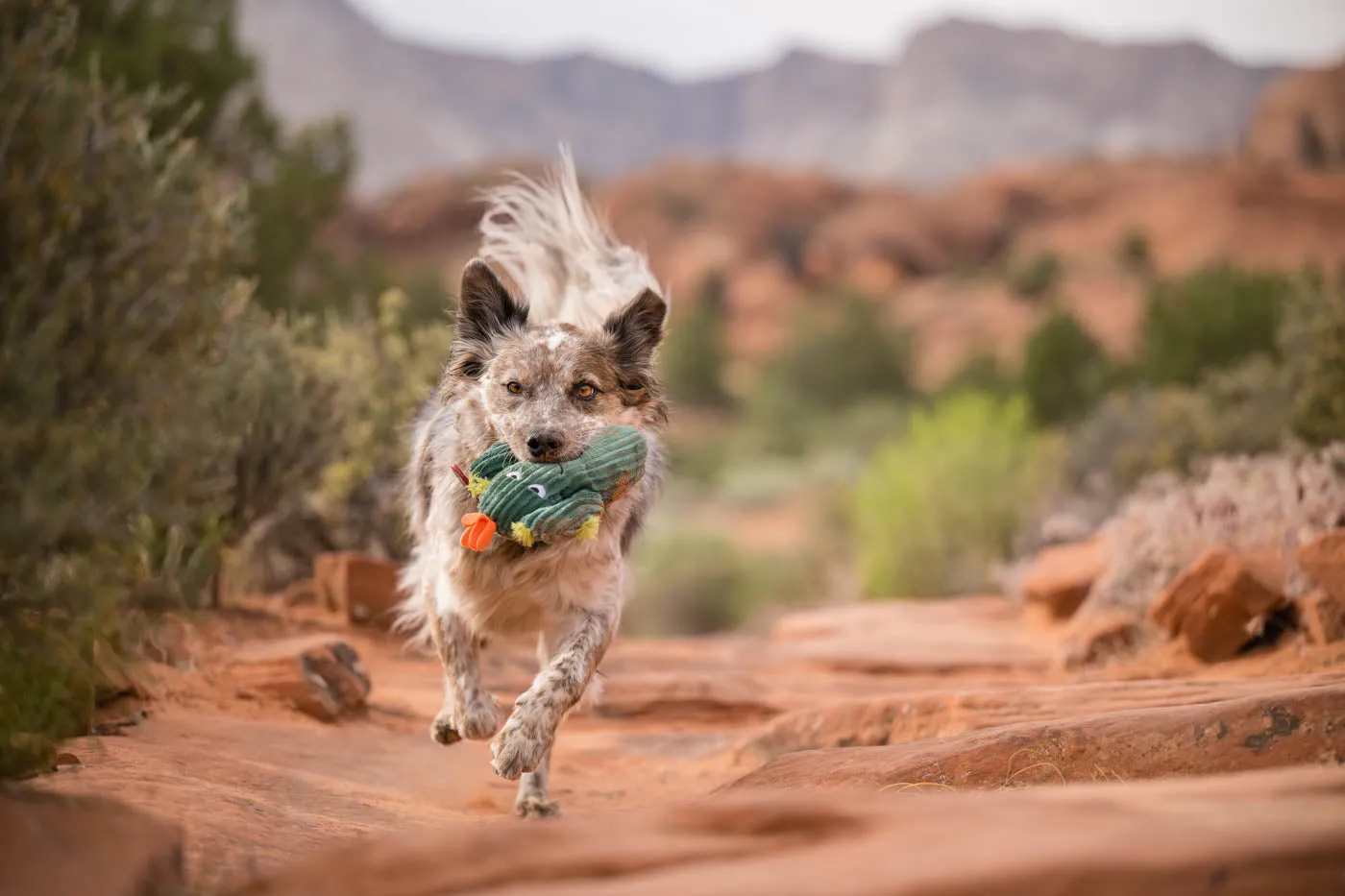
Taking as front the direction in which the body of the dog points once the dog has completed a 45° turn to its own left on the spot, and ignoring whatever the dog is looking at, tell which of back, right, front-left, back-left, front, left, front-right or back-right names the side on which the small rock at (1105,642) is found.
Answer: left

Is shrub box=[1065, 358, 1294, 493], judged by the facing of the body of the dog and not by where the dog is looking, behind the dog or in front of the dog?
behind

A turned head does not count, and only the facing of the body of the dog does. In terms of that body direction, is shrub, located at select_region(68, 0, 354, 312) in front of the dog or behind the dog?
behind

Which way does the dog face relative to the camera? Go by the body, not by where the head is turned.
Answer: toward the camera

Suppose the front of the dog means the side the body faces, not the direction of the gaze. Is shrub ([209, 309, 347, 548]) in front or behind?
behind

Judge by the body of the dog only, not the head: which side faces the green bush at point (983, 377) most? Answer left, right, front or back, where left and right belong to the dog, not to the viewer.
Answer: back

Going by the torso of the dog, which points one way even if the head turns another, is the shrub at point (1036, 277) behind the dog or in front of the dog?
behind

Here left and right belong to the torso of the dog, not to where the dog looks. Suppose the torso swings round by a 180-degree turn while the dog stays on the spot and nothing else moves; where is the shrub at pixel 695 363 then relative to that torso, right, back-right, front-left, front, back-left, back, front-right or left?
front

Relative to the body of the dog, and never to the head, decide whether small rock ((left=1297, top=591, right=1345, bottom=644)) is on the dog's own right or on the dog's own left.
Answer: on the dog's own left

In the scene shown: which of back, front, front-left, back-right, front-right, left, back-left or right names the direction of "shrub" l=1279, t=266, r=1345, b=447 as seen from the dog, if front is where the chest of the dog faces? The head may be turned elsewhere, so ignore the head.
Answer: back-left

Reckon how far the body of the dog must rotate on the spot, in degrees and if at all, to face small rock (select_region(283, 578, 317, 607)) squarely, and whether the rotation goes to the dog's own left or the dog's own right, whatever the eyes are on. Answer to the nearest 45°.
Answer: approximately 180°
